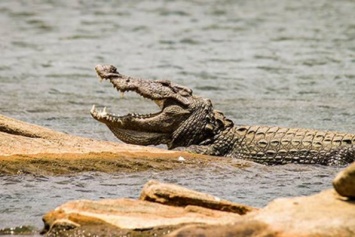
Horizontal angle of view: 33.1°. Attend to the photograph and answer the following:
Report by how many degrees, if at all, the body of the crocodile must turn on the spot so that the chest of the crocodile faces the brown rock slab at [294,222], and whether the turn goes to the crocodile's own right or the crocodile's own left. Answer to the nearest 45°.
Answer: approximately 90° to the crocodile's own left

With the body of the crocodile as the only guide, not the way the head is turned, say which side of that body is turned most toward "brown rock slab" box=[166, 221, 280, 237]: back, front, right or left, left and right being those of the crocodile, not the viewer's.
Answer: left

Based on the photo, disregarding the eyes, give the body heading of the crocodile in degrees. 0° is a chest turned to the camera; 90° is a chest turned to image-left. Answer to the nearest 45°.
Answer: approximately 90°
